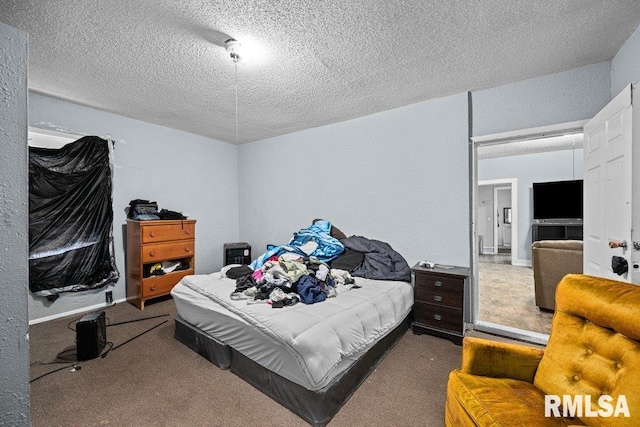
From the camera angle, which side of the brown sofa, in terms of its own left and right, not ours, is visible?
back

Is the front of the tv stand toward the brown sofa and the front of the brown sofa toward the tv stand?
yes

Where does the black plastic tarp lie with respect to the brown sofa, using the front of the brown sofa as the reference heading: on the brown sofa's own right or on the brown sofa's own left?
on the brown sofa's own left

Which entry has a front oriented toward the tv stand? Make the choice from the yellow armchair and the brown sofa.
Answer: the brown sofa

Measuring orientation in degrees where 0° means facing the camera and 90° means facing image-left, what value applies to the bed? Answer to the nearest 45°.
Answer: approximately 45°

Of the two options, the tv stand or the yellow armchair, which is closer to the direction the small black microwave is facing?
the yellow armchair

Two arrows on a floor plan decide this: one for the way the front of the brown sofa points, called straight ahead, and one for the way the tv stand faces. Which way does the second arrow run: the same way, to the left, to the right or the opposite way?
the opposite way

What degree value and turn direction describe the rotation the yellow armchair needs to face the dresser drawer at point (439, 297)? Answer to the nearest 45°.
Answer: approximately 90° to its right

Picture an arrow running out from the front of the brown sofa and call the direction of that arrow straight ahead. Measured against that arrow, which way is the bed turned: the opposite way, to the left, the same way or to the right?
the opposite way

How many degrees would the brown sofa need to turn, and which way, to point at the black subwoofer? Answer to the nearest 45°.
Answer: approximately 135° to its left

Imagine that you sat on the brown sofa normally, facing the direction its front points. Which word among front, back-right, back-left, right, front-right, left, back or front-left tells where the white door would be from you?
back

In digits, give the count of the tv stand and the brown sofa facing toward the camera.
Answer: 1
